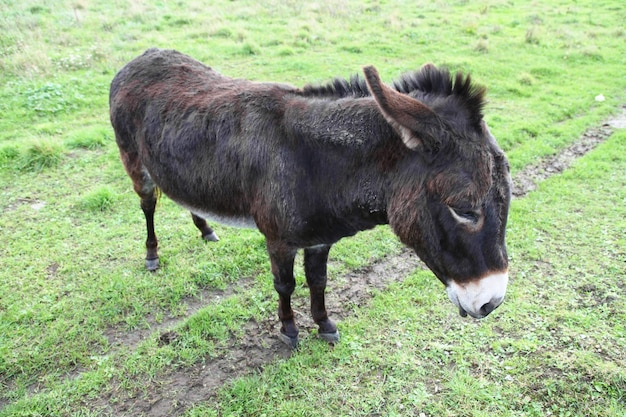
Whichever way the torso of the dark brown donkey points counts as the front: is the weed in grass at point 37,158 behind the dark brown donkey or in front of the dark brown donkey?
behind

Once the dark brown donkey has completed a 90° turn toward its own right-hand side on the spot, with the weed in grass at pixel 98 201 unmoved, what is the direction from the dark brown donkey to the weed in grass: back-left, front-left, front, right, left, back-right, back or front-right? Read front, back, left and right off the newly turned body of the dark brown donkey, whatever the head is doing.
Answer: right

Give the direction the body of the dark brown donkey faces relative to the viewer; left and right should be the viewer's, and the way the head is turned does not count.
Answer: facing the viewer and to the right of the viewer

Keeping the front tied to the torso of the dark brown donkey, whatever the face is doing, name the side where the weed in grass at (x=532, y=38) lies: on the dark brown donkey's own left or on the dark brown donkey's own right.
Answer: on the dark brown donkey's own left

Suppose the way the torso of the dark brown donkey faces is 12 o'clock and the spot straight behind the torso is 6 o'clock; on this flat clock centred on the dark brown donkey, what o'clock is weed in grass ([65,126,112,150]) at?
The weed in grass is roughly at 6 o'clock from the dark brown donkey.

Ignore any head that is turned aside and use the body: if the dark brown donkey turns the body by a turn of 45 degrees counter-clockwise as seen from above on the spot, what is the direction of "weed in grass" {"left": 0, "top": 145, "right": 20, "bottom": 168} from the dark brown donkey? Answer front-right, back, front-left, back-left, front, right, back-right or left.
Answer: back-left
